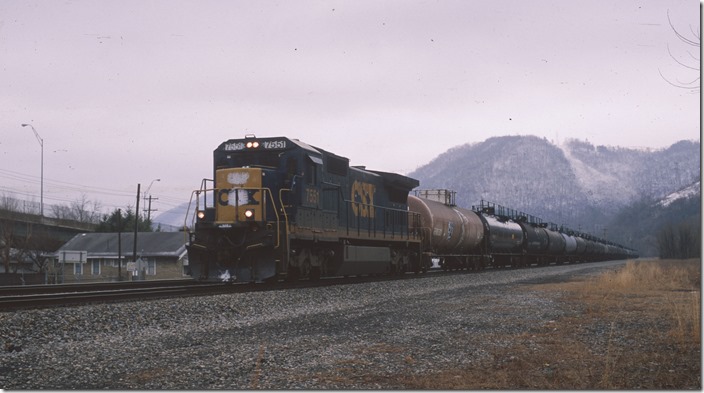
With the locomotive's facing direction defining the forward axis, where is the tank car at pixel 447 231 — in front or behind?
behind

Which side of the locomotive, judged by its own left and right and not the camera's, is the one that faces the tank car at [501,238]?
back
